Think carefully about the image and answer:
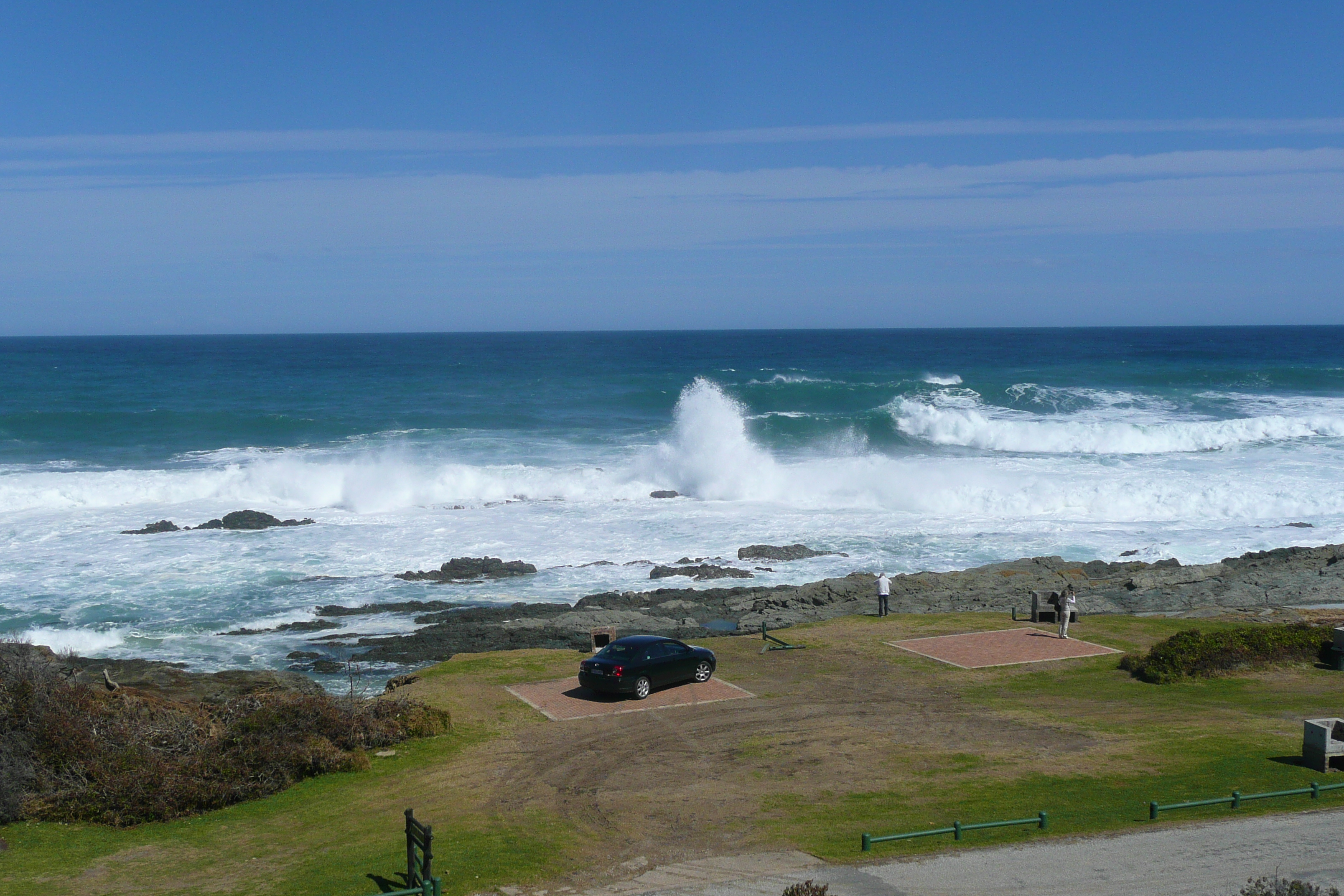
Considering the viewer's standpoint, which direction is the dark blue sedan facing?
facing away from the viewer and to the right of the viewer

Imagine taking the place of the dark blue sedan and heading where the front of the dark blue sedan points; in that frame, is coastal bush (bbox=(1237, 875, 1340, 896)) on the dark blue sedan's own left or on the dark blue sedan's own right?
on the dark blue sedan's own right

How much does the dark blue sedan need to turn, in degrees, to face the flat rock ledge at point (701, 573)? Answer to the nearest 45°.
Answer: approximately 45° to its left

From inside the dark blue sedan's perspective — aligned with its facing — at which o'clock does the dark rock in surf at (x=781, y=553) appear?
The dark rock in surf is roughly at 11 o'clock from the dark blue sedan.

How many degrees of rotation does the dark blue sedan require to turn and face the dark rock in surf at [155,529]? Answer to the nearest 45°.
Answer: approximately 90° to its left

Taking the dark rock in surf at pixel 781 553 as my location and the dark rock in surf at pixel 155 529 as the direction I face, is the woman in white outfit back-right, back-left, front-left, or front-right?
back-left

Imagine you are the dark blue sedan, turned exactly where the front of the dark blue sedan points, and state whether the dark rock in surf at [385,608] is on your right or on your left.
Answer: on your left

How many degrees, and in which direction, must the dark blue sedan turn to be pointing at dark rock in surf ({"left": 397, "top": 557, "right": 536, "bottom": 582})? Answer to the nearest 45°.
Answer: approximately 45° to its left

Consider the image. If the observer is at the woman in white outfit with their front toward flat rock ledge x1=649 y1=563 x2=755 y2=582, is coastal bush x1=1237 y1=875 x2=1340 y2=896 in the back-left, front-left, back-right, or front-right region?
back-left

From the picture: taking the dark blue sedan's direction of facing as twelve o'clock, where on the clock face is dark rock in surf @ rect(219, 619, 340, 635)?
The dark rock in surf is roughly at 9 o'clock from the dark blue sedan.

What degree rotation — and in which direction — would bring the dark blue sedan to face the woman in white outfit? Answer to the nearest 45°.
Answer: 0° — it already faces them

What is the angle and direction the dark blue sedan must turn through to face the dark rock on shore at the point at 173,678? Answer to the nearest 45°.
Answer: approximately 135° to its left
